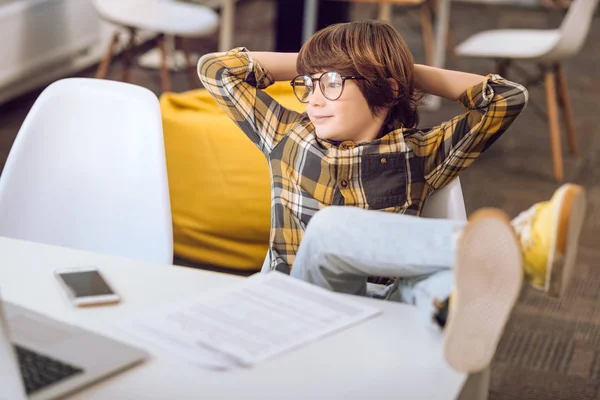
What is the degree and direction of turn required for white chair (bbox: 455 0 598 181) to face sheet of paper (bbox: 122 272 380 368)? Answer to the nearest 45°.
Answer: approximately 90° to its left

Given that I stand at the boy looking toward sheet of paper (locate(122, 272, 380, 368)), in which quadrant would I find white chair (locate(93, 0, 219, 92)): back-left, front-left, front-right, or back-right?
back-right

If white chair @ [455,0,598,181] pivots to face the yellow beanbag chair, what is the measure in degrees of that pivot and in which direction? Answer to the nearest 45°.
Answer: approximately 45° to its left

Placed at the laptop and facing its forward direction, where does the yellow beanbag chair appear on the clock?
The yellow beanbag chair is roughly at 11 o'clock from the laptop.

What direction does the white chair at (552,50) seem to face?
to the viewer's left

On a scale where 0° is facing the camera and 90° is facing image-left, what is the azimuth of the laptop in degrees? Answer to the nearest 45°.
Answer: approximately 225°

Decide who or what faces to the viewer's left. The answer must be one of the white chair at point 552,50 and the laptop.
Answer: the white chair

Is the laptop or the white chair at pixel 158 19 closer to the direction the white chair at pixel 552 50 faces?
the white chair

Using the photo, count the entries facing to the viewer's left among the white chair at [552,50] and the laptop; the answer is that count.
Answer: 1
